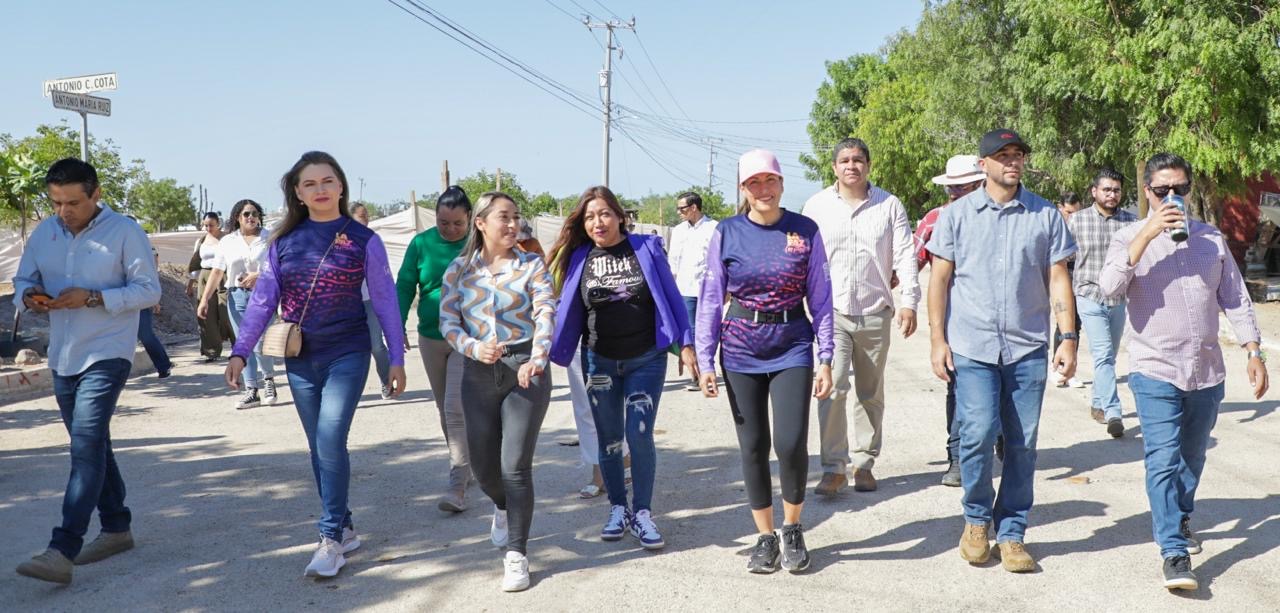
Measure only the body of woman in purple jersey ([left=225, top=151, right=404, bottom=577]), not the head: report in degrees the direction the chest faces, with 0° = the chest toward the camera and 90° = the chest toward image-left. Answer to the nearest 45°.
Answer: approximately 0°

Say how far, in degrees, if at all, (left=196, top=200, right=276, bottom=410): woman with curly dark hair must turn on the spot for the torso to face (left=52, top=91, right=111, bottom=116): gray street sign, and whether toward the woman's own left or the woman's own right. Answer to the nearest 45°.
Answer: approximately 135° to the woman's own right

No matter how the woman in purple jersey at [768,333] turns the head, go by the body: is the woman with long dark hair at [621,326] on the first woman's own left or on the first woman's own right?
on the first woman's own right

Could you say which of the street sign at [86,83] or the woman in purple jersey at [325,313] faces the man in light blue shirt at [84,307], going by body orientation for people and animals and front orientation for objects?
the street sign

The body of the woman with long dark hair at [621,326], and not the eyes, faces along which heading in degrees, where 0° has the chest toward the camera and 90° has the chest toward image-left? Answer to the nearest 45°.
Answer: approximately 0°

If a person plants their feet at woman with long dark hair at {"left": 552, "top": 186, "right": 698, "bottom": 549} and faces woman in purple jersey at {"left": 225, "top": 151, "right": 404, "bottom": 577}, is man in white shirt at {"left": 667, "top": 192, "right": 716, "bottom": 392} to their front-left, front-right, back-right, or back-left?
back-right

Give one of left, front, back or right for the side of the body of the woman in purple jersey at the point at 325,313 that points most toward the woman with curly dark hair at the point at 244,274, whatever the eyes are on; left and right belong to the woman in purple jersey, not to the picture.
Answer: back
